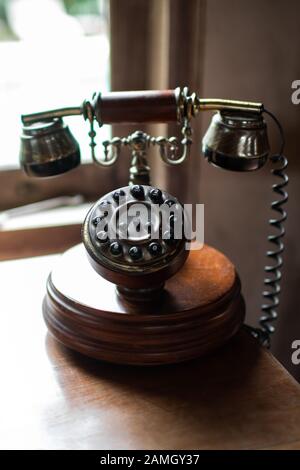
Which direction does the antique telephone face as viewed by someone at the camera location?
facing the viewer
